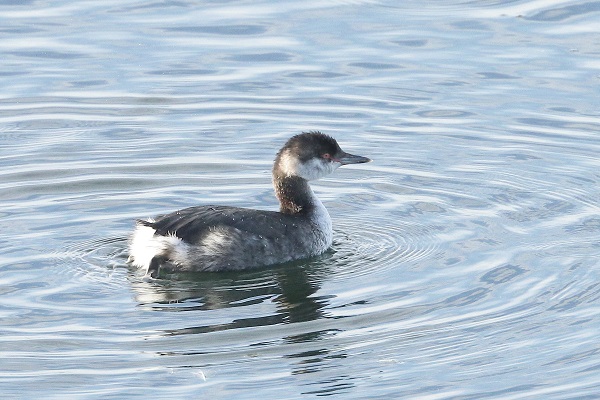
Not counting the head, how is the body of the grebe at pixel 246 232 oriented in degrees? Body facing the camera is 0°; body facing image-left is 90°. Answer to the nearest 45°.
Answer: approximately 270°
